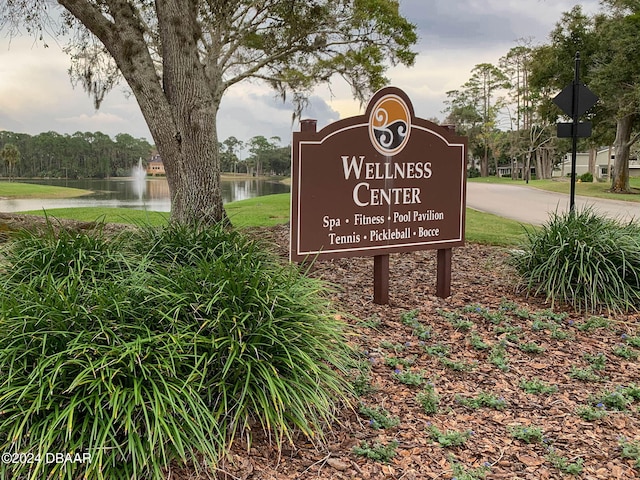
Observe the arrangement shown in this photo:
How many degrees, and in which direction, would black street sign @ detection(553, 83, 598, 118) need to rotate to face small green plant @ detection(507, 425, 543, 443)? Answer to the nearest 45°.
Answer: approximately 180°

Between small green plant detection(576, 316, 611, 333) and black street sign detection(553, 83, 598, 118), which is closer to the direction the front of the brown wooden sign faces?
the small green plant

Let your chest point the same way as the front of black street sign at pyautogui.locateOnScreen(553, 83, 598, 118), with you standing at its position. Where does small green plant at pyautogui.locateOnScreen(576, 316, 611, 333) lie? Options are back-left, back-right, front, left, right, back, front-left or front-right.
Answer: back

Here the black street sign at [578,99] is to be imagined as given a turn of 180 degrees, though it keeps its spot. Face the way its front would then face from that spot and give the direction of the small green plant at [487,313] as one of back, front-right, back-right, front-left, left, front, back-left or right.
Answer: front

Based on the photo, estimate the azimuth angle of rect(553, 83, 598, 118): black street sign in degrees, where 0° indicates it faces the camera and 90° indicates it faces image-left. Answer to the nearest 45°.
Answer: approximately 180°

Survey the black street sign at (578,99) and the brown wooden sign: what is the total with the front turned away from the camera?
1

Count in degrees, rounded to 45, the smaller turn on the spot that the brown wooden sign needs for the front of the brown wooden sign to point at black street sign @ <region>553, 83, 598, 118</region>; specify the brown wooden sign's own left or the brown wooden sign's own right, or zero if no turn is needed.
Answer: approximately 90° to the brown wooden sign's own left

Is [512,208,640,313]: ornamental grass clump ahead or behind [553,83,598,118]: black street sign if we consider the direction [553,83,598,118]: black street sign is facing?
behind

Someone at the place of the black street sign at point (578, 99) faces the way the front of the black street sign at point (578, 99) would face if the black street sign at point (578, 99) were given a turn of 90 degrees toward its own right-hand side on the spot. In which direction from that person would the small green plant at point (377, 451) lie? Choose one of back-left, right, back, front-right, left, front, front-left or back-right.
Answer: right

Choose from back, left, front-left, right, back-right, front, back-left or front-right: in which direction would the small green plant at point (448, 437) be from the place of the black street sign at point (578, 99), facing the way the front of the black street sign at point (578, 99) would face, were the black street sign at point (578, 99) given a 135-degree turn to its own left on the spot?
front-left

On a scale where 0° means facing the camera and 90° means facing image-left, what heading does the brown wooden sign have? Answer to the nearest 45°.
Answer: approximately 315°

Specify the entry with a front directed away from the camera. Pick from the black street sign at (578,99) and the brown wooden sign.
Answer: the black street sign

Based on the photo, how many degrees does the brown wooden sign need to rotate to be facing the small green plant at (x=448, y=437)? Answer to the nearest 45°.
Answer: approximately 45° to its right
